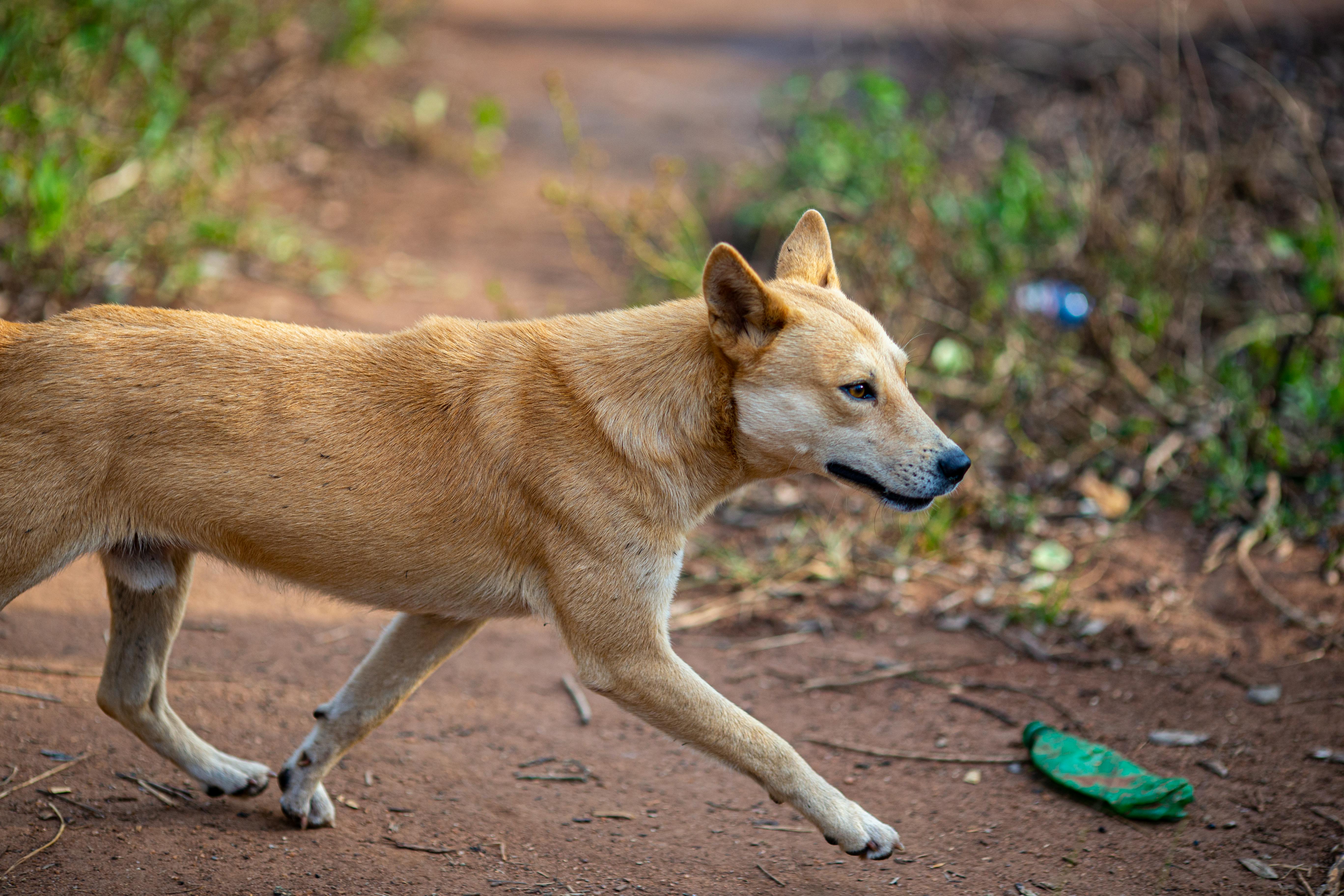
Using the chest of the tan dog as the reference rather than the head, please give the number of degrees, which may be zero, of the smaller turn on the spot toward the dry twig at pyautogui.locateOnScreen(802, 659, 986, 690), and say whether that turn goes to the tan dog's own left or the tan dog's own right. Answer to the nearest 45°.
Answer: approximately 45° to the tan dog's own left

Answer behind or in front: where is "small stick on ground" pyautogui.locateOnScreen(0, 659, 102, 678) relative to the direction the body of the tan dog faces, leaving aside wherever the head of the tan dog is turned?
behind

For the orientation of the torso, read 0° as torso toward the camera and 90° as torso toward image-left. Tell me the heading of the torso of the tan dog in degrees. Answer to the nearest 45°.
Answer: approximately 270°

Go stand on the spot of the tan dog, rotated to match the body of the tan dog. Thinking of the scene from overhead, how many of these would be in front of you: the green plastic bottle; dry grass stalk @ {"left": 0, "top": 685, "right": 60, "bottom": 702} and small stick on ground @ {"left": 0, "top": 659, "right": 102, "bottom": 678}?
1

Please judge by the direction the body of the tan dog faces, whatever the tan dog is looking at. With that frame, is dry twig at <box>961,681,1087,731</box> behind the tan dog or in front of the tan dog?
in front
